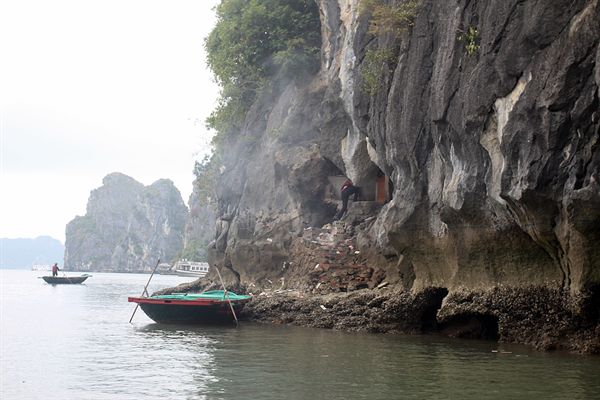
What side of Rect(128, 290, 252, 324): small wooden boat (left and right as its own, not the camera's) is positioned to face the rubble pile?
back

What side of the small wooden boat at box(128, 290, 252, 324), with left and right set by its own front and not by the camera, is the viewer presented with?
left

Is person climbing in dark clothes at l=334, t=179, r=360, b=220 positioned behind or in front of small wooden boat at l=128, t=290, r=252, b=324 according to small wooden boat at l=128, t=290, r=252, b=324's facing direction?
behind
